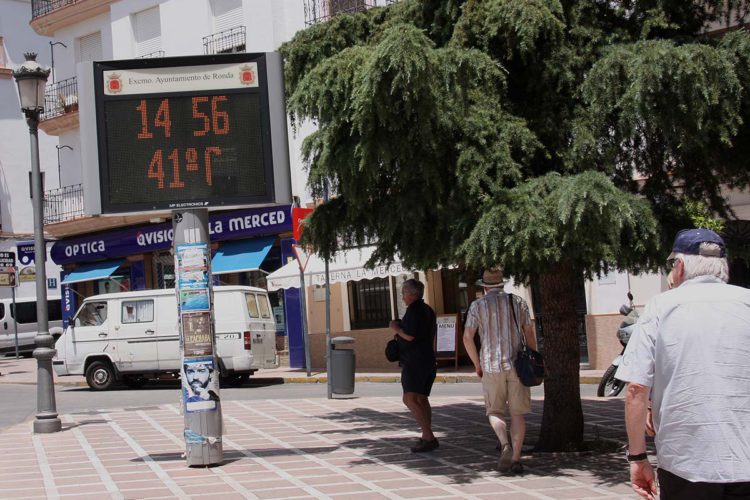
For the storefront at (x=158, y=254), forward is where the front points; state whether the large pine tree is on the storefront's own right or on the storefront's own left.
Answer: on the storefront's own left

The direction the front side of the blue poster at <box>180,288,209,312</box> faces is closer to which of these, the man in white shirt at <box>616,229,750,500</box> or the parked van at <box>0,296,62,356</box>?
the man in white shirt

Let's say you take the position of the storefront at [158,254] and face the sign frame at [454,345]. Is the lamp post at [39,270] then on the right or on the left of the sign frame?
right

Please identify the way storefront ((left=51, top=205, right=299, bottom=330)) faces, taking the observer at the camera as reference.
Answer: facing the viewer and to the left of the viewer

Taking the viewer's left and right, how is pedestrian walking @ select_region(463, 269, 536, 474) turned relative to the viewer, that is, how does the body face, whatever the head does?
facing away from the viewer

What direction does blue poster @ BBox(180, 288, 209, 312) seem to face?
toward the camera

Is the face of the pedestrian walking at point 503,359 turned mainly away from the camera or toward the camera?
away from the camera

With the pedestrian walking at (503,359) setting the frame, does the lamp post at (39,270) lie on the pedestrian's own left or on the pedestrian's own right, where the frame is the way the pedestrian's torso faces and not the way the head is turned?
on the pedestrian's own left

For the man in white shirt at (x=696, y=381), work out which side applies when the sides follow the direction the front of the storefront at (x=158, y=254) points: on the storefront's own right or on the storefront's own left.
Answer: on the storefront's own left

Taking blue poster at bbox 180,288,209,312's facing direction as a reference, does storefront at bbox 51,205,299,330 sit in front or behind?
behind

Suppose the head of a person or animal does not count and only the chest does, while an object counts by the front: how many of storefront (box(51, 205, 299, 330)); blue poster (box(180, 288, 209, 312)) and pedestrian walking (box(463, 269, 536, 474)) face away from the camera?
1

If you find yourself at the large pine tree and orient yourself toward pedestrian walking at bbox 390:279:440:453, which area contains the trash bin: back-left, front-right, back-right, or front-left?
front-right

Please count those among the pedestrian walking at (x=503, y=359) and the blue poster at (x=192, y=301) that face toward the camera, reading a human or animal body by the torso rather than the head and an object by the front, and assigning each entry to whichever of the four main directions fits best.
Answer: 1

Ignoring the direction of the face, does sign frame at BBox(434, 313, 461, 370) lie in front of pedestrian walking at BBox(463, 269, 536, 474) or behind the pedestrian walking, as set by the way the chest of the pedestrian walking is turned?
in front

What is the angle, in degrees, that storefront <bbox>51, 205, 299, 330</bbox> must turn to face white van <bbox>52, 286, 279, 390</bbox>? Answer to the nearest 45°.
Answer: approximately 45° to its left

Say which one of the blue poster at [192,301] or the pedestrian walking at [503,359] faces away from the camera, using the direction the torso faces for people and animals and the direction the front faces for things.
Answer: the pedestrian walking

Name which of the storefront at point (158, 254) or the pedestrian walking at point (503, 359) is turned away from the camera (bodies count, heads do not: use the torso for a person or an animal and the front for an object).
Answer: the pedestrian walking

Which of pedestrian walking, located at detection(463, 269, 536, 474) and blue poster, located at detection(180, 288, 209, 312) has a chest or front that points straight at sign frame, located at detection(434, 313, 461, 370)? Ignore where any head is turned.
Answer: the pedestrian walking
